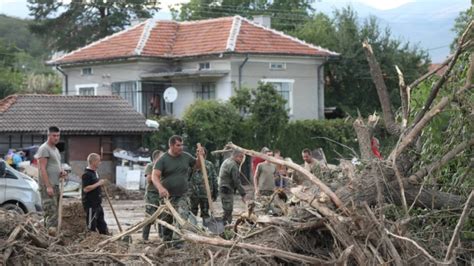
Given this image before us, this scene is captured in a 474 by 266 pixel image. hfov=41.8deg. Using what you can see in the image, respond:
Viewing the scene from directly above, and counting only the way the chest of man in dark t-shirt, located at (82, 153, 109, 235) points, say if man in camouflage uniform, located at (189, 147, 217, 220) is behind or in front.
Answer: in front

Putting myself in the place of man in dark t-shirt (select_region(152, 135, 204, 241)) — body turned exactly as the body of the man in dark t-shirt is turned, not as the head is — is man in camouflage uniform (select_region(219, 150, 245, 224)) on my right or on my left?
on my left

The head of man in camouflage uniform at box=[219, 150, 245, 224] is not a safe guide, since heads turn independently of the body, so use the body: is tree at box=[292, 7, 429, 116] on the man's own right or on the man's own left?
on the man's own left

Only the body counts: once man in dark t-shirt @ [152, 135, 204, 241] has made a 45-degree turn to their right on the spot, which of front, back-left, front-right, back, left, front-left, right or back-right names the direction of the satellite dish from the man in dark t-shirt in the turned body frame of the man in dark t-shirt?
back

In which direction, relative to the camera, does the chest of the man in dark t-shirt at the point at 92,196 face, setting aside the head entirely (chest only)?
to the viewer's right

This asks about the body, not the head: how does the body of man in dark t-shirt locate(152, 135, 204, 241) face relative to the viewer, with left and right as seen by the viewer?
facing the viewer and to the right of the viewer
